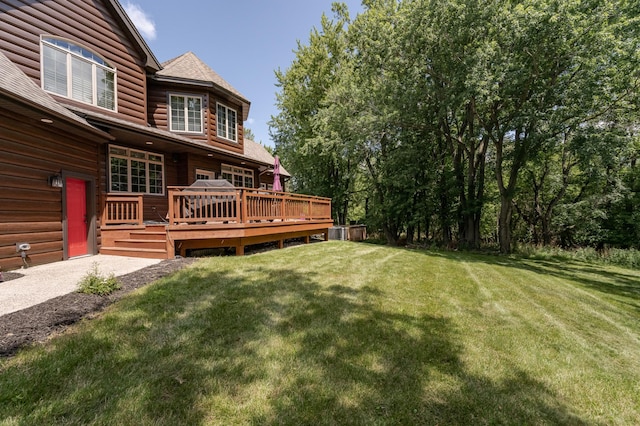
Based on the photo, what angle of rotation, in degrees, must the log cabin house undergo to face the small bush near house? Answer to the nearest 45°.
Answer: approximately 45° to its right

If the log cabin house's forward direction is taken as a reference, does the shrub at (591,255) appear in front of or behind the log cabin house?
in front

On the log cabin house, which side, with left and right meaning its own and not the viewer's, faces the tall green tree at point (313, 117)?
left

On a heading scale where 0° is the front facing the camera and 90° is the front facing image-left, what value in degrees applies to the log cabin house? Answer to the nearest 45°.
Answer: approximately 315°

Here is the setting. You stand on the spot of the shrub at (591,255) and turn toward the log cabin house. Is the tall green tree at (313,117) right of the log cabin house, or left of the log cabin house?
right

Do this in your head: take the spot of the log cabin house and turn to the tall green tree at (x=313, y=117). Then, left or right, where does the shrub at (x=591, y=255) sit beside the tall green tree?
right

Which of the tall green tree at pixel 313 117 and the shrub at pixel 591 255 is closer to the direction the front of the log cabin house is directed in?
the shrub
